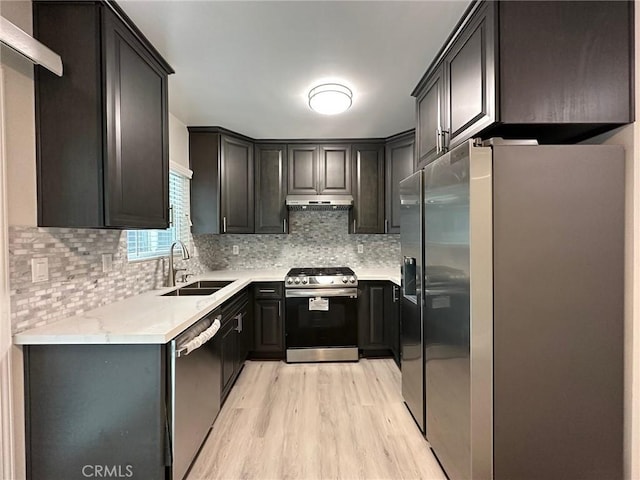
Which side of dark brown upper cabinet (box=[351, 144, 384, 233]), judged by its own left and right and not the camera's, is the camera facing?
front

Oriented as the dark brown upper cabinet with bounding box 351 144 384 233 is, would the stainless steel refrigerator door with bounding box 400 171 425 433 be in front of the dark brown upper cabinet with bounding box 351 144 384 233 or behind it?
in front

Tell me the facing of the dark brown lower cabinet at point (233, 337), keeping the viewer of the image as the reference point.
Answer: facing to the right of the viewer

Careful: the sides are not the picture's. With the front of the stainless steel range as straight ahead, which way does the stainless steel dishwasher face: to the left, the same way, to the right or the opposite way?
to the left

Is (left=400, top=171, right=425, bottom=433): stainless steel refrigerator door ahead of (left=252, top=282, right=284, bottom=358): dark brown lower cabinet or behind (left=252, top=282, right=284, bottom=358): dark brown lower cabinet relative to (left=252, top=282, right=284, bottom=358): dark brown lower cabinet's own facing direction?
ahead

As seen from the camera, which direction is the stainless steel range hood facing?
toward the camera

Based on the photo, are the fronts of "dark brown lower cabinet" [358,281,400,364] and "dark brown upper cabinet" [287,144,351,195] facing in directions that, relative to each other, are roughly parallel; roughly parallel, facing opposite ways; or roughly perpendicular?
roughly parallel

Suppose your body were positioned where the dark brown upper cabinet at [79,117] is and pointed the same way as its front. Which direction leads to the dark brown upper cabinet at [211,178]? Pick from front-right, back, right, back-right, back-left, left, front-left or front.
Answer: left

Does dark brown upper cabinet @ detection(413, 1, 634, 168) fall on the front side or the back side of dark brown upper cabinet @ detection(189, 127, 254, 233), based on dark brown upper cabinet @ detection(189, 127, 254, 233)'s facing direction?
on the front side

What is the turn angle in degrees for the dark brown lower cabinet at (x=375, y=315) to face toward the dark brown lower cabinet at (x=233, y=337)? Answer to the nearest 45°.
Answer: approximately 45° to its right

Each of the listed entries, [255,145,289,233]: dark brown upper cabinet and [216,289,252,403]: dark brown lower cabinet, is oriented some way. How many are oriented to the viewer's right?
1

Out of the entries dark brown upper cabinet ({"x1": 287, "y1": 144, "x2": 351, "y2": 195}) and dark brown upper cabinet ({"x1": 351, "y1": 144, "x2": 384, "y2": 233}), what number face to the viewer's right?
0

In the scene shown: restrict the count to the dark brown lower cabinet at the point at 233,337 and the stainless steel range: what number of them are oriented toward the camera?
1

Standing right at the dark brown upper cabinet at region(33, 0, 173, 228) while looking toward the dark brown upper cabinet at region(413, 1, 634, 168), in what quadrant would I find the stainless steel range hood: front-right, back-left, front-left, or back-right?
front-left
